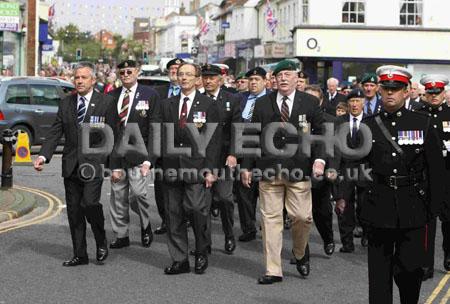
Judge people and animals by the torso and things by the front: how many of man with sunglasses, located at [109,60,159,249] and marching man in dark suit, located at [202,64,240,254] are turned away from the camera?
0

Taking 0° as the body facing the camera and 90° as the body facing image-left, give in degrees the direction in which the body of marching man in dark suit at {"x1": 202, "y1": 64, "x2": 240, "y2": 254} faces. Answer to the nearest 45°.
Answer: approximately 45°

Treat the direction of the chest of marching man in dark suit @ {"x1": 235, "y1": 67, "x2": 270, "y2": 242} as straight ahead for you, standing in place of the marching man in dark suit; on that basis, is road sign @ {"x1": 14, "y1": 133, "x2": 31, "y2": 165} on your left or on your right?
on your right

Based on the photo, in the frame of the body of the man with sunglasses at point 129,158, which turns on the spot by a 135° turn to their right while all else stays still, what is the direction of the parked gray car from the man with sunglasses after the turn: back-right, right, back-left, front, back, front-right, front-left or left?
front

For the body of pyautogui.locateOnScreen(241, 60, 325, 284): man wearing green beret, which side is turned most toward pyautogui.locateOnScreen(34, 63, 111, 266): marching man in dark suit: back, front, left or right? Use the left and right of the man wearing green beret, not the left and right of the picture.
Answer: right
